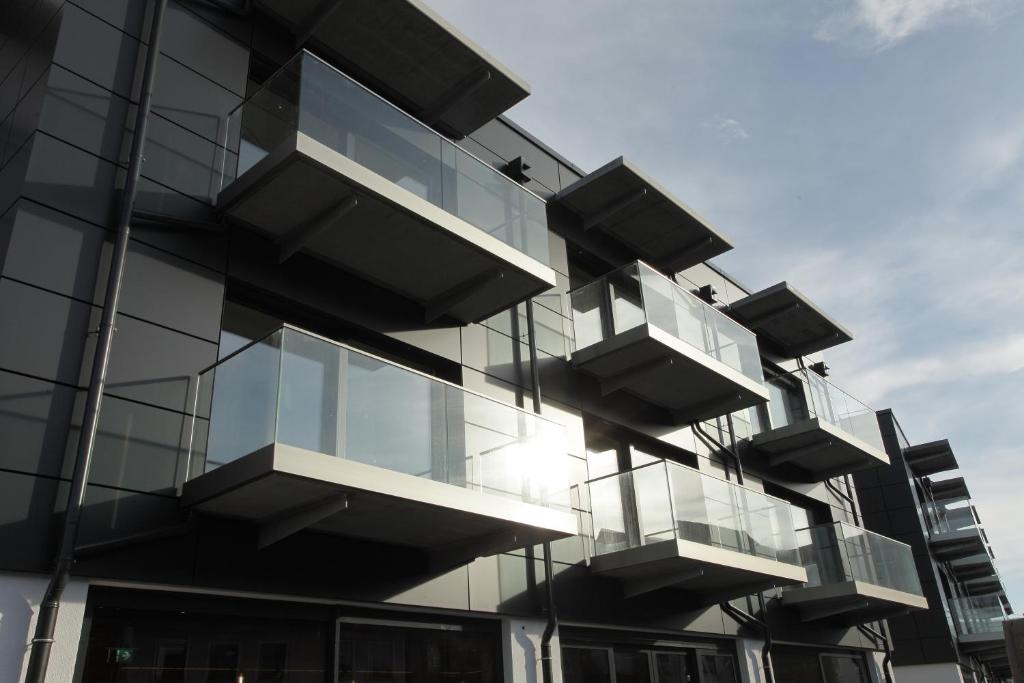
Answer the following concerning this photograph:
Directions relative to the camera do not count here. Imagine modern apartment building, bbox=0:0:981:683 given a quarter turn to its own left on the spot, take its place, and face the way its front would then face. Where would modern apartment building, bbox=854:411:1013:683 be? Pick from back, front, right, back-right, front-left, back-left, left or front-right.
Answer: front

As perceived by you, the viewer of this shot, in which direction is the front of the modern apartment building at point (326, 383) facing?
facing the viewer and to the right of the viewer
